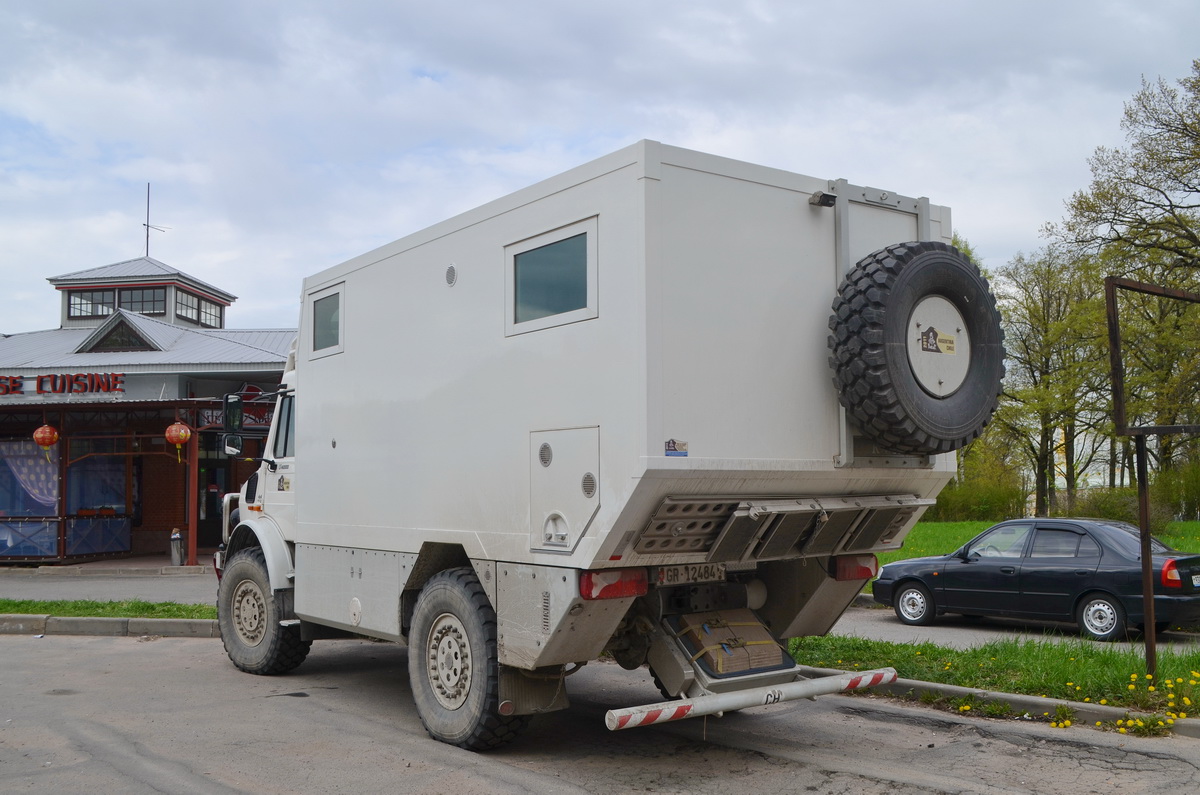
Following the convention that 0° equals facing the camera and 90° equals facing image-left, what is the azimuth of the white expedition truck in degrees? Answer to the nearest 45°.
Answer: approximately 135°

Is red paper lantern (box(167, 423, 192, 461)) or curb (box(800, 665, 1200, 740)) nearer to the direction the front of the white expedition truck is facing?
the red paper lantern

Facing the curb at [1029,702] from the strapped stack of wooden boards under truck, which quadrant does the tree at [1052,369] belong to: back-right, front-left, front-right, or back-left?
front-left

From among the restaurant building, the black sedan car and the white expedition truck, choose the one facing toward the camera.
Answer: the restaurant building

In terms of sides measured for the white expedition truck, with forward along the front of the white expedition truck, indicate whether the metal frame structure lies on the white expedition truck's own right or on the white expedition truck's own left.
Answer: on the white expedition truck's own right

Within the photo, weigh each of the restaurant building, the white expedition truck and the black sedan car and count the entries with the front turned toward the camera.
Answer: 1

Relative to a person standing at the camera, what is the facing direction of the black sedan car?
facing to the left of the viewer

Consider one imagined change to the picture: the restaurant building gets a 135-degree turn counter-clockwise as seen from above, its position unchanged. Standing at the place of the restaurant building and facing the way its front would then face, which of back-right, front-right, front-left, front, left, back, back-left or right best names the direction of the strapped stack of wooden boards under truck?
back-right

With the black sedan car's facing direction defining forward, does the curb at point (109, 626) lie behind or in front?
in front

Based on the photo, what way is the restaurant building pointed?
toward the camera

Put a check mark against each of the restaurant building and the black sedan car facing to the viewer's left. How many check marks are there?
1

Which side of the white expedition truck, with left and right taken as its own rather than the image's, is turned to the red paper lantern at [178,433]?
front

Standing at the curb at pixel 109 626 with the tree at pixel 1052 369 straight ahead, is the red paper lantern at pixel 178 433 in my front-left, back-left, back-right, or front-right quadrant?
front-left

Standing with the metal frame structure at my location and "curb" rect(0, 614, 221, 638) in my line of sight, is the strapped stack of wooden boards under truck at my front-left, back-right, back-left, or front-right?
front-left

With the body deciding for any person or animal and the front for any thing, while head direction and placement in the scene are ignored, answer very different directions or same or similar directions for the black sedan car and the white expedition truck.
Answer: same or similar directions

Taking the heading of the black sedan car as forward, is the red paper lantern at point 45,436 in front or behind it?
in front

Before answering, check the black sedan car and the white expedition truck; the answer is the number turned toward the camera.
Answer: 0
